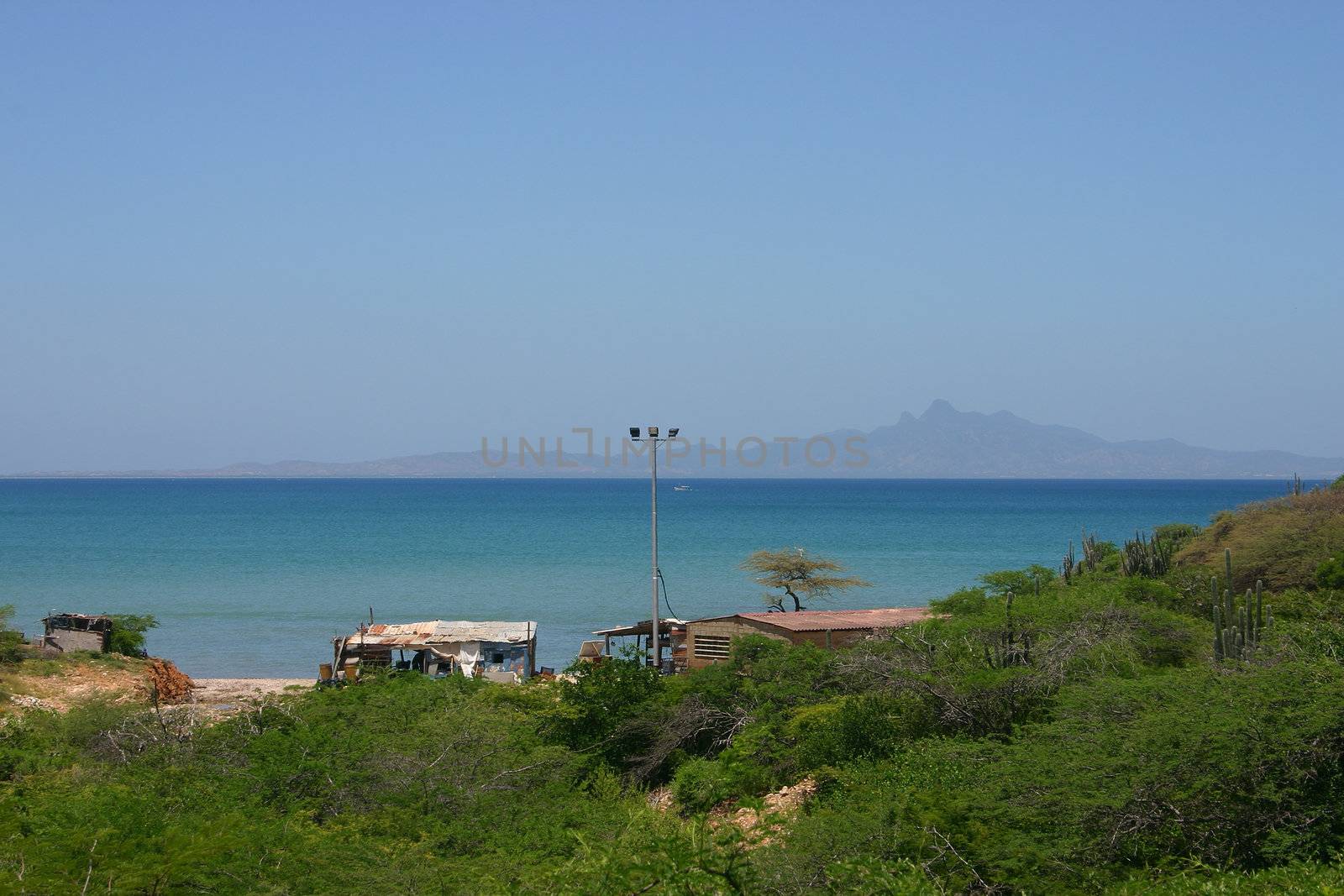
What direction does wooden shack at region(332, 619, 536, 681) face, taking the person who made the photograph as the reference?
facing the viewer

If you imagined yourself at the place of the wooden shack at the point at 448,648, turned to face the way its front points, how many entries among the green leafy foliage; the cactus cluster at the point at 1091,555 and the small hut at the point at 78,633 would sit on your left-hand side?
1

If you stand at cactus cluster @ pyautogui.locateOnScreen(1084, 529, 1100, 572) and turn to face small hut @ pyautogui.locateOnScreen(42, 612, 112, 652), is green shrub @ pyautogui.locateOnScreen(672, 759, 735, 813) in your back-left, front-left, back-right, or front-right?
front-left

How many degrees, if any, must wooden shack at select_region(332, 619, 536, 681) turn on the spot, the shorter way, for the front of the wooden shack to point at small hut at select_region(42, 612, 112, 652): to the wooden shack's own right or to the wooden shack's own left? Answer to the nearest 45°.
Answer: approximately 90° to the wooden shack's own right

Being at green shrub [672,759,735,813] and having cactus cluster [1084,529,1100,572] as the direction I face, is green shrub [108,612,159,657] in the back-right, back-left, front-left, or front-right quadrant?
front-left

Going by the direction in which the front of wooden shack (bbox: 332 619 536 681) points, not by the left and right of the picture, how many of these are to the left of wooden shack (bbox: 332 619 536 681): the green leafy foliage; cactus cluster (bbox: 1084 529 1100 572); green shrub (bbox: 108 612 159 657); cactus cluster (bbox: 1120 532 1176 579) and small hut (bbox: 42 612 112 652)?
2

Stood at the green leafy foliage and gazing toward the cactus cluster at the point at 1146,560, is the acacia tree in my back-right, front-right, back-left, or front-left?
front-left

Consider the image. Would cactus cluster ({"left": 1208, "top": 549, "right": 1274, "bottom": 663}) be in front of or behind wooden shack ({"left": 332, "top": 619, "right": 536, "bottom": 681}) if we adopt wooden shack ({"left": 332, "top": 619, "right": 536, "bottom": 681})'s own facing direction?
in front

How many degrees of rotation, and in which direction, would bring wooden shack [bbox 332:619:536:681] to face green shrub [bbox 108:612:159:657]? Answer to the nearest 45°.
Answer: approximately 135° to its right

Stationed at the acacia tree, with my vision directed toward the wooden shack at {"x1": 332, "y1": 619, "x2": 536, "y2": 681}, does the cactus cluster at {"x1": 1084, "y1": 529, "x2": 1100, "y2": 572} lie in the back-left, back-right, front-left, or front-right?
back-left

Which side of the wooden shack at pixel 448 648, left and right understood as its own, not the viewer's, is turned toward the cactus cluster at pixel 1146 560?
left

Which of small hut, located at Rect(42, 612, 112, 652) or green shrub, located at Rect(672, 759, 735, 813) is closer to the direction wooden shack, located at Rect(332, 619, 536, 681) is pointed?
the green shrub

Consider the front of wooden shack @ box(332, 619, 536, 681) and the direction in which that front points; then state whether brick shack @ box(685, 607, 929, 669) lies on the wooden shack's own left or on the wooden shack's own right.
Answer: on the wooden shack's own left

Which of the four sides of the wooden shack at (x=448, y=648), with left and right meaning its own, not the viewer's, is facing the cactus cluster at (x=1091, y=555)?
left
